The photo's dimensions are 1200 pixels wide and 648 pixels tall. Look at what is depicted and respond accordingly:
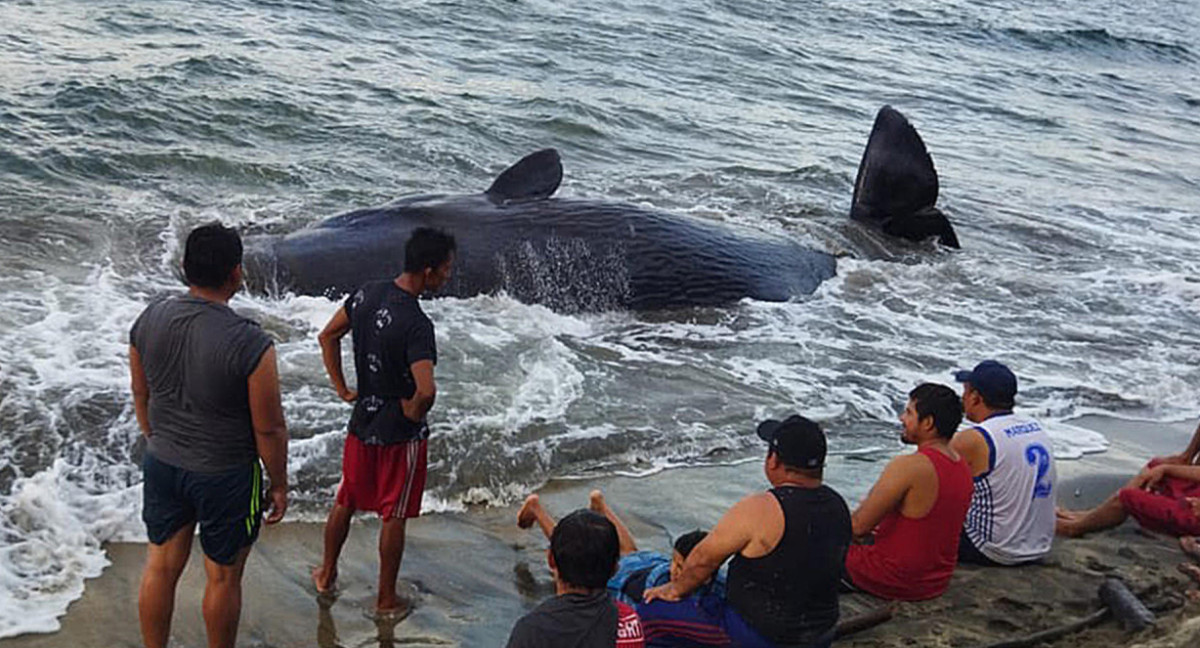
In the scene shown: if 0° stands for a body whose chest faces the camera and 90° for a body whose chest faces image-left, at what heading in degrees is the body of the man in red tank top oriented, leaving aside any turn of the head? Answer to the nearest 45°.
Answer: approximately 135°

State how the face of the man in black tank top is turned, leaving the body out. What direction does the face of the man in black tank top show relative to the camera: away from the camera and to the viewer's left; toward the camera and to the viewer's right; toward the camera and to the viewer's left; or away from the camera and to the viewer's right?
away from the camera and to the viewer's left

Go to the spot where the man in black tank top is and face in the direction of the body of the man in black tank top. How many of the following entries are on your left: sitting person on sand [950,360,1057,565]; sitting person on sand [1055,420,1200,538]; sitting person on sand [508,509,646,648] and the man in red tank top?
1

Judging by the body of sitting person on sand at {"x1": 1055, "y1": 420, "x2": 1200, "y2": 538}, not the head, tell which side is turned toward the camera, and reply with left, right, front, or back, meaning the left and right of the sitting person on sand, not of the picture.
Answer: left

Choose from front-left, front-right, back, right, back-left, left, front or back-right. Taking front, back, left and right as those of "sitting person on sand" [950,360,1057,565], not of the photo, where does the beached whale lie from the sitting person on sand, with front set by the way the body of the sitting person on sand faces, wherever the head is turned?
front

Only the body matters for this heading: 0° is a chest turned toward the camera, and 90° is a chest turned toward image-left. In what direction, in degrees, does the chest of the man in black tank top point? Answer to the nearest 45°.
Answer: approximately 135°

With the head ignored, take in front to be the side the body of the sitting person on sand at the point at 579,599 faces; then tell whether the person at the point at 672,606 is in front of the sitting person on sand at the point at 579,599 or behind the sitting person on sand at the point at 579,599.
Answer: in front

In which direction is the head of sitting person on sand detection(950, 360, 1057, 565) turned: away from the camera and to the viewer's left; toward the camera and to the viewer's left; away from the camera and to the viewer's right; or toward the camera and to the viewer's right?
away from the camera and to the viewer's left

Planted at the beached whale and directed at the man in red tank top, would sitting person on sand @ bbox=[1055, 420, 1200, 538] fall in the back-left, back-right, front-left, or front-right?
front-left

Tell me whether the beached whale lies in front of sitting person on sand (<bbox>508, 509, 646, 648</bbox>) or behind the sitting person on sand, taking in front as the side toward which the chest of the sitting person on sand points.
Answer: in front
